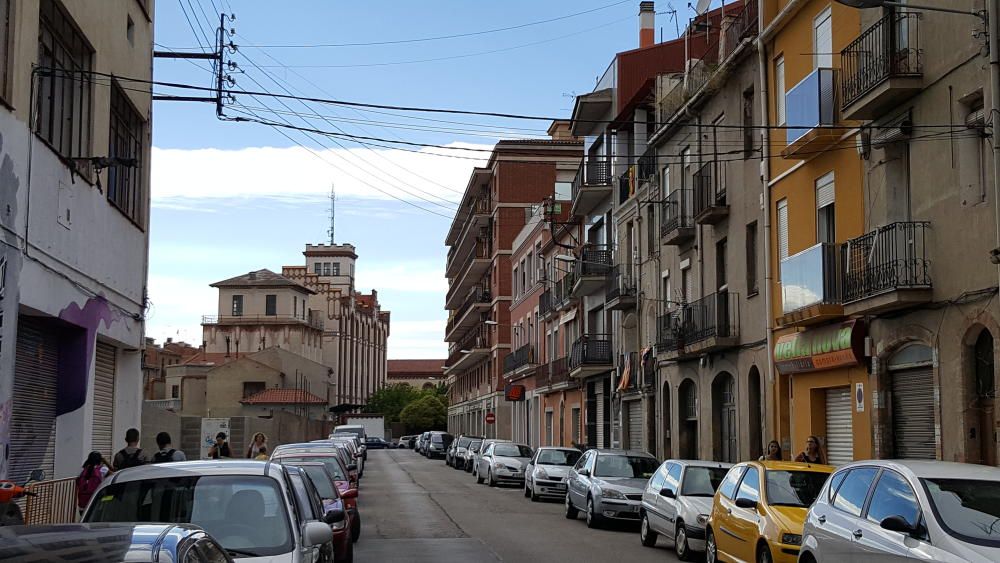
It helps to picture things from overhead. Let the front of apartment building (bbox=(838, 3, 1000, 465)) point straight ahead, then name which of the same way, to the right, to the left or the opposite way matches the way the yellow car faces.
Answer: to the left

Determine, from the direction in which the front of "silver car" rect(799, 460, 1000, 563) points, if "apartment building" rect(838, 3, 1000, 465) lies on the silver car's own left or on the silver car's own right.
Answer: on the silver car's own left

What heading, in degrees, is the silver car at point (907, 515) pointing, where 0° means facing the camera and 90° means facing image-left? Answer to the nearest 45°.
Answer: approximately 315°

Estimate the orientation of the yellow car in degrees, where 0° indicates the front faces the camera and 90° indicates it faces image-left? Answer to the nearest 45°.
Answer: approximately 315°

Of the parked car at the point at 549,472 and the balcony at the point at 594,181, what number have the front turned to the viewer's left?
1

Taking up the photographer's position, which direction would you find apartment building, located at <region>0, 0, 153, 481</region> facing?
facing the viewer and to the right of the viewer

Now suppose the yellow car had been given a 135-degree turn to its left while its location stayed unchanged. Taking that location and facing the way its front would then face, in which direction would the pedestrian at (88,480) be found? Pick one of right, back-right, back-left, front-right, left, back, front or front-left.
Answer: left

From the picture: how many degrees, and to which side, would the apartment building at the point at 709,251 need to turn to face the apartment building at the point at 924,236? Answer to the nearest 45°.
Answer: approximately 45° to its left

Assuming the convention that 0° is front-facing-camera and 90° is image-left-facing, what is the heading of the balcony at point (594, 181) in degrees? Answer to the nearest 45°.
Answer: approximately 90°

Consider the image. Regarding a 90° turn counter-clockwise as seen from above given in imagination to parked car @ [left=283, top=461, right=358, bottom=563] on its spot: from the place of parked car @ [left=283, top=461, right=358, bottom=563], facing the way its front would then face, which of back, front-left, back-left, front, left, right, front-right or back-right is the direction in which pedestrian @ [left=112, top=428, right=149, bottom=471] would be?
back

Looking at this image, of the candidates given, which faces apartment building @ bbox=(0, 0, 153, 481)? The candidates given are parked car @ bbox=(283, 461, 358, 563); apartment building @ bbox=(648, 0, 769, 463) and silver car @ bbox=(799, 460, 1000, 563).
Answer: apartment building @ bbox=(648, 0, 769, 463)

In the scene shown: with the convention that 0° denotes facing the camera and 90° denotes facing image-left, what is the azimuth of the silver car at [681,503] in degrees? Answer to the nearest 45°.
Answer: approximately 315°

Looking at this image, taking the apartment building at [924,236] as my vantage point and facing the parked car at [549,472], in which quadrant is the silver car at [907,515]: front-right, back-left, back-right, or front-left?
back-left

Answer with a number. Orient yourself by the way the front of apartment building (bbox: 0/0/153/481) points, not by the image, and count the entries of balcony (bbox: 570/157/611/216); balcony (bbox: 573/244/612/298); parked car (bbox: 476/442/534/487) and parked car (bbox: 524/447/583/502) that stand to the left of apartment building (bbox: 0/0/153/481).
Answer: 4

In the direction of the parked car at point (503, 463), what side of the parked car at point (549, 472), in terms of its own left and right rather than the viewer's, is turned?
back
